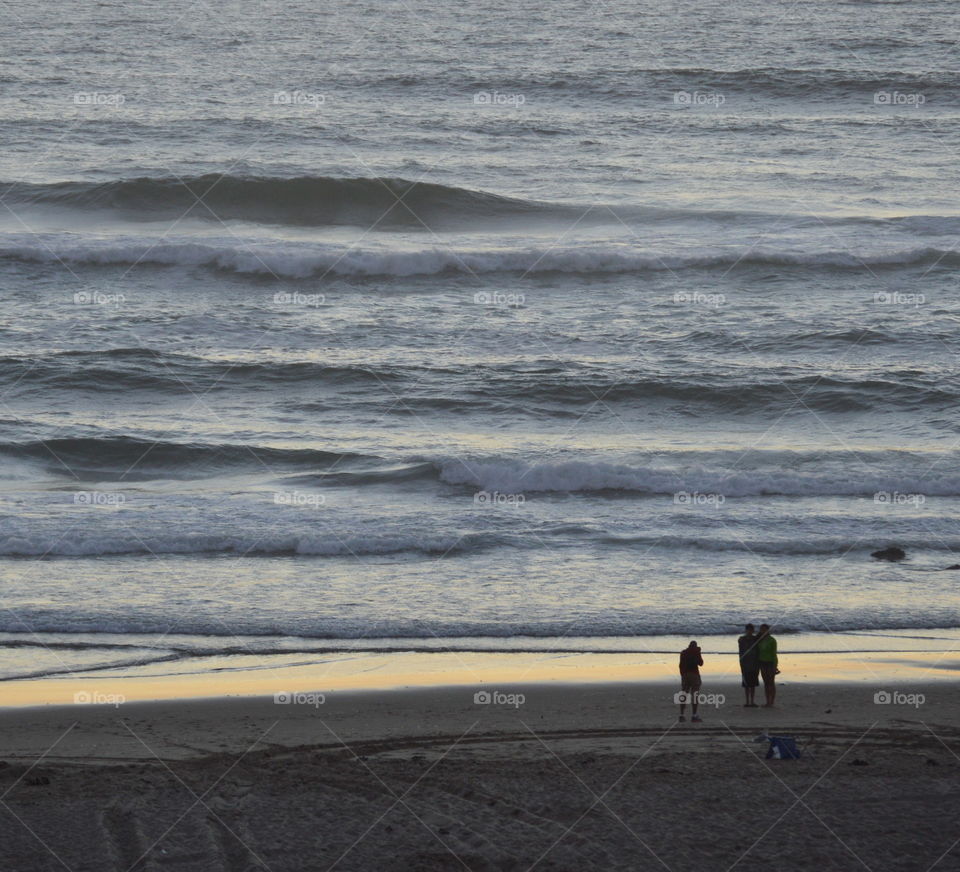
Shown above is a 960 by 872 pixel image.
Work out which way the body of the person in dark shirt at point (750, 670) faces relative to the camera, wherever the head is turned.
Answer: away from the camera

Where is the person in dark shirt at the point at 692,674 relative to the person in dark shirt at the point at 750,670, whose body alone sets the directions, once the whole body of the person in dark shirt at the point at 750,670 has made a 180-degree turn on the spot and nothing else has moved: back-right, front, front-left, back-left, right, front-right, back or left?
front-right

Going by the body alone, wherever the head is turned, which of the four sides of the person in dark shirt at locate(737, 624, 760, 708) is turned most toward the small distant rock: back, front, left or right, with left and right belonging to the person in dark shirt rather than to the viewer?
front

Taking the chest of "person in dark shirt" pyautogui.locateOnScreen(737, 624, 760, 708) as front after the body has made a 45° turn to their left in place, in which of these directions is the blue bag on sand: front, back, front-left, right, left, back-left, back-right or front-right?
back-left
